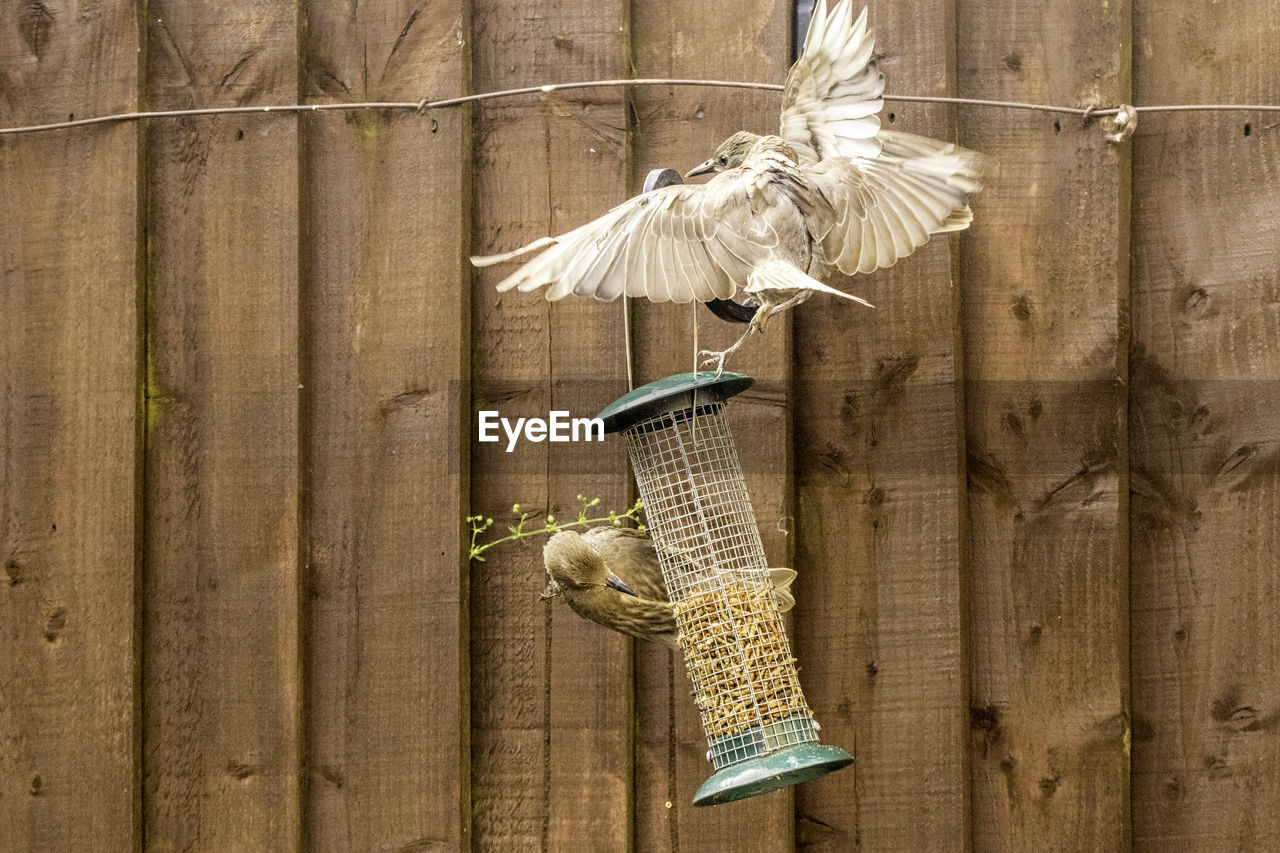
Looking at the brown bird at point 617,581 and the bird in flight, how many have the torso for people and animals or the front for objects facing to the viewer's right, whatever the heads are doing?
0

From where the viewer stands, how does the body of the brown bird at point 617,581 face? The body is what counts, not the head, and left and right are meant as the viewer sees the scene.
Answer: facing to the left of the viewer

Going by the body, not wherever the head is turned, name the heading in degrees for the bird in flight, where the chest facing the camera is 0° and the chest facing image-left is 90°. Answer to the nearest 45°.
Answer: approximately 135°
